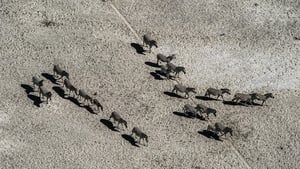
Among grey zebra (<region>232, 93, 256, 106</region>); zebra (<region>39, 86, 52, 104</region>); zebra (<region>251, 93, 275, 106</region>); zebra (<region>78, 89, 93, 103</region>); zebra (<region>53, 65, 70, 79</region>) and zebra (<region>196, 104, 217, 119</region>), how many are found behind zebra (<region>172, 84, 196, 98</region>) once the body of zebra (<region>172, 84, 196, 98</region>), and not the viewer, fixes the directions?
3

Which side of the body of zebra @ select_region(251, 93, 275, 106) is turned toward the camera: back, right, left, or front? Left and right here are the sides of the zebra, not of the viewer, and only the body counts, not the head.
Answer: right

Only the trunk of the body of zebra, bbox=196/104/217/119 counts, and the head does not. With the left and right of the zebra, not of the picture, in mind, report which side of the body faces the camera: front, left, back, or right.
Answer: right

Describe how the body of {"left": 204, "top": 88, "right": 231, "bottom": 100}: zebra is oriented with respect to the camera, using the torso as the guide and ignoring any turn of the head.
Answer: to the viewer's right
